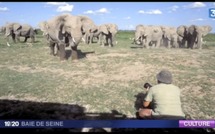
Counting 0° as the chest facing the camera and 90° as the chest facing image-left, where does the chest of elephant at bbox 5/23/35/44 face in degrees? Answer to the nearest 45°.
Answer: approximately 90°

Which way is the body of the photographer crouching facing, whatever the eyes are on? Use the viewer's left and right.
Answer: facing away from the viewer and to the left of the viewer

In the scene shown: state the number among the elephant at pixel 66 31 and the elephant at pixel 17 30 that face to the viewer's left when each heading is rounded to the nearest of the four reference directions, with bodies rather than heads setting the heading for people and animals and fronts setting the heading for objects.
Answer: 1

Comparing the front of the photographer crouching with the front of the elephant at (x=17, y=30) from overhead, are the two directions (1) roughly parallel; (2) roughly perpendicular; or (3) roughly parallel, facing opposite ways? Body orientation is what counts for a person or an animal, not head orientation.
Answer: roughly perpendicular

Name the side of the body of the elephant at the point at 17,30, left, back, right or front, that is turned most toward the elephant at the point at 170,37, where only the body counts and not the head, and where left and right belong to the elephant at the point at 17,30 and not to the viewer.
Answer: back

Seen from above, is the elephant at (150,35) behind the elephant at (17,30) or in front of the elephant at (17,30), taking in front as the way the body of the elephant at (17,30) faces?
behind

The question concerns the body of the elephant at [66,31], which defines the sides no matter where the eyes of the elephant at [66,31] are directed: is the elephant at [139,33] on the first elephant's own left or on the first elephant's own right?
on the first elephant's own left

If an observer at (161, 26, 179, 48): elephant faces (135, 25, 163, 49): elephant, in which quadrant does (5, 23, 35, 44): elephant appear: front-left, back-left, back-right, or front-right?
front-right

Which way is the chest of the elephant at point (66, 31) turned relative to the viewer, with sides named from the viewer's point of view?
facing the viewer and to the right of the viewer

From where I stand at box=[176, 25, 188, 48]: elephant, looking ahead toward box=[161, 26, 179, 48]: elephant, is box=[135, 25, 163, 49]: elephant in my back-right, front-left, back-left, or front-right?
front-left

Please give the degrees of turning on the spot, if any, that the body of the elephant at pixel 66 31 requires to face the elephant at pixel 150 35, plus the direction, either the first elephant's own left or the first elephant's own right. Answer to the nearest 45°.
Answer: approximately 90° to the first elephant's own left

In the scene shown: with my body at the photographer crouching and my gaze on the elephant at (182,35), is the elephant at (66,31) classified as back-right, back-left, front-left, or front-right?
front-left

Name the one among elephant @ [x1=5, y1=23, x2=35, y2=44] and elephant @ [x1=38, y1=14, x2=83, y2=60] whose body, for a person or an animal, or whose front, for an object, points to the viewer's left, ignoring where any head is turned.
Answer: elephant @ [x1=5, y1=23, x2=35, y2=44]

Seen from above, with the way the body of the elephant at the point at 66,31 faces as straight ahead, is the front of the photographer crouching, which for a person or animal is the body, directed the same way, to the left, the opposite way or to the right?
the opposite way
